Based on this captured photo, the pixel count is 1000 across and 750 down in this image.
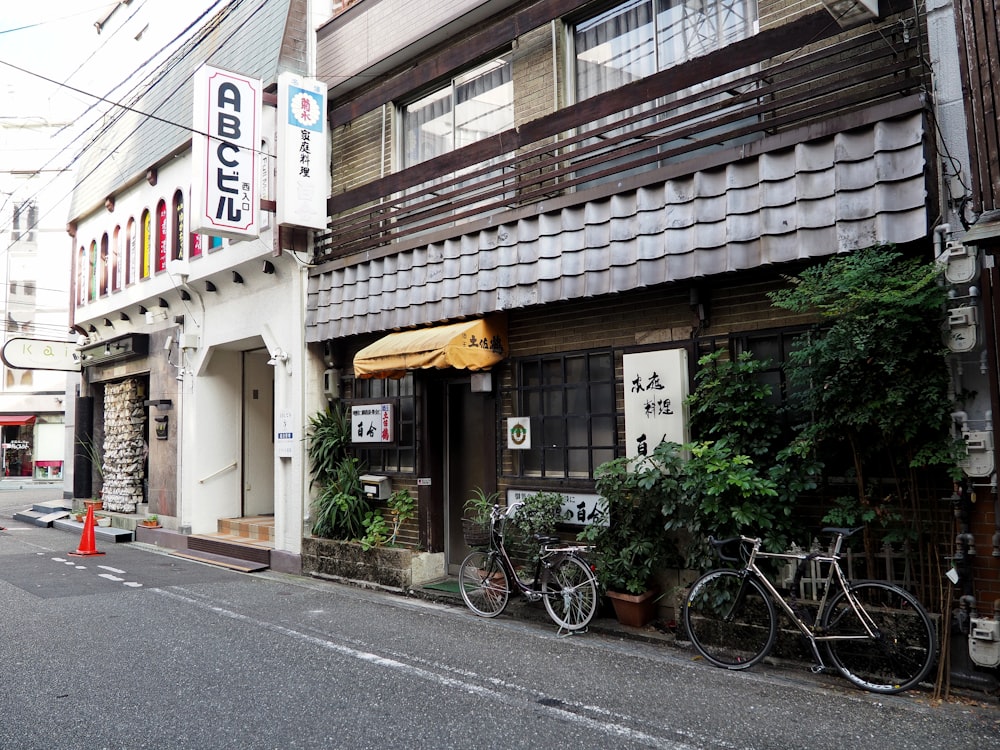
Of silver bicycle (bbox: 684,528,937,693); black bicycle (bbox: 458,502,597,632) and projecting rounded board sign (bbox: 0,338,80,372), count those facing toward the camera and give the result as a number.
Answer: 1

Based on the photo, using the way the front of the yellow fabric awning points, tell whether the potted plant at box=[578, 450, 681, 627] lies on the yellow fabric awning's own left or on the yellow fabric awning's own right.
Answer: on the yellow fabric awning's own left

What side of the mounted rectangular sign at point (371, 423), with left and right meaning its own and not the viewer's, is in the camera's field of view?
front

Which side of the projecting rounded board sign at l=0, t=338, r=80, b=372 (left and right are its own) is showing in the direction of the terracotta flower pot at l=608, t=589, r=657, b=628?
front

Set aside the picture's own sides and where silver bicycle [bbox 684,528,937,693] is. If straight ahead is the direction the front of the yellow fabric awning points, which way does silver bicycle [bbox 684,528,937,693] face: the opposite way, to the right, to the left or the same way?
to the right

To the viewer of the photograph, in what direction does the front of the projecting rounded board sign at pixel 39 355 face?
facing the viewer

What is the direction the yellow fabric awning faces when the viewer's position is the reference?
facing the viewer and to the left of the viewer

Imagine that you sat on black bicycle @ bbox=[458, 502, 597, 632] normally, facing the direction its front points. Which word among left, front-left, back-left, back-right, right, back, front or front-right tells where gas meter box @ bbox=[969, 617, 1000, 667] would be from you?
back

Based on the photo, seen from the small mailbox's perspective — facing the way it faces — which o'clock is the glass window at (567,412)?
The glass window is roughly at 9 o'clock from the small mailbox.

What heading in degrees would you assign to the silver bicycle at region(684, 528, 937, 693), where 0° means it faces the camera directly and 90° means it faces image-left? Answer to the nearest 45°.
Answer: approximately 90°

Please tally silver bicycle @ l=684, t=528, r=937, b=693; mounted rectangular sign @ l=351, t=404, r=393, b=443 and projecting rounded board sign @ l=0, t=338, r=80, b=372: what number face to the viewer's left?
1

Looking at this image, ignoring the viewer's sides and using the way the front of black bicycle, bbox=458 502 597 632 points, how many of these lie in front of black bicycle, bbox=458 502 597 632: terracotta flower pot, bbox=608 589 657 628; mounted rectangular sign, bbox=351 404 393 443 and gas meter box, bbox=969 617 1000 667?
1

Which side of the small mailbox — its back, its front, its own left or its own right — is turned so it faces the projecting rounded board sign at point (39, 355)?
right
